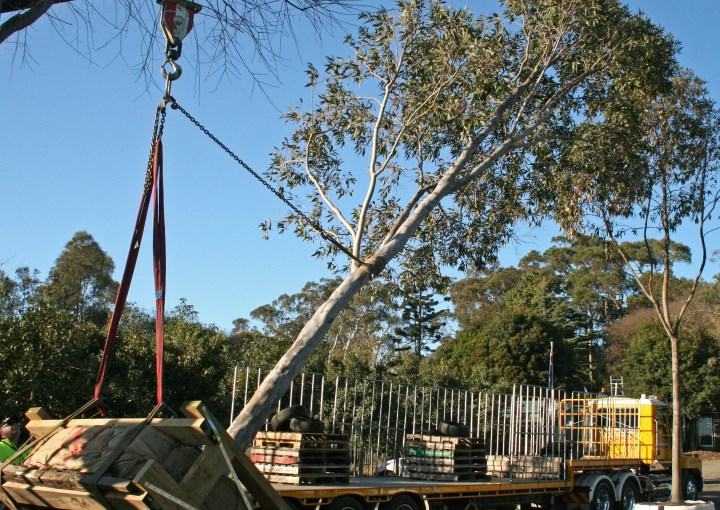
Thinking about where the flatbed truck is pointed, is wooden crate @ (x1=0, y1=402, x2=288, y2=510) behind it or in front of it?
behind

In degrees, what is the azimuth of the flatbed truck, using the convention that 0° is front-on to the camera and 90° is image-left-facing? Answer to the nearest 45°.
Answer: approximately 225°
